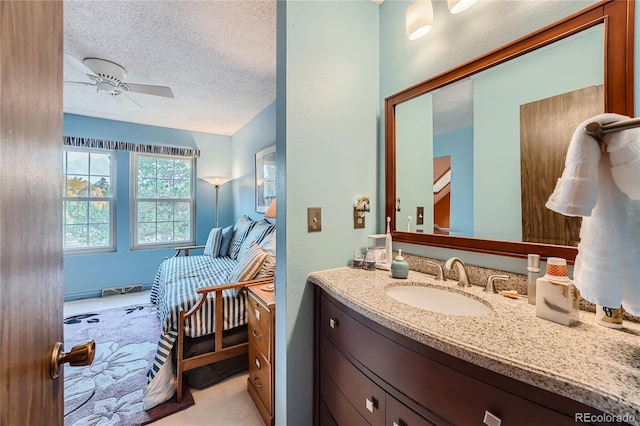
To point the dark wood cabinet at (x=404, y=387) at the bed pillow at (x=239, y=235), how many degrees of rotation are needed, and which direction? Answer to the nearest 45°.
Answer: approximately 90° to its right

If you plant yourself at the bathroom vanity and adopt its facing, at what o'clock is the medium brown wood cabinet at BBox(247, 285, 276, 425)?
The medium brown wood cabinet is roughly at 2 o'clock from the bathroom vanity.

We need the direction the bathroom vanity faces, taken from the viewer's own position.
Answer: facing the viewer and to the left of the viewer

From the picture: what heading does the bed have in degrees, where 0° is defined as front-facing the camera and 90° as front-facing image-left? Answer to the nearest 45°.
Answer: approximately 90°

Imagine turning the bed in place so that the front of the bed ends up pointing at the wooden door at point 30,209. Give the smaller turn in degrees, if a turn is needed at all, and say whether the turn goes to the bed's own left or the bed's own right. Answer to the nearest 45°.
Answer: approximately 90° to the bed's own left

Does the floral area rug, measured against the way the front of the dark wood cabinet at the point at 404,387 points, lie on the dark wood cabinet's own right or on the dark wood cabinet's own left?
on the dark wood cabinet's own right

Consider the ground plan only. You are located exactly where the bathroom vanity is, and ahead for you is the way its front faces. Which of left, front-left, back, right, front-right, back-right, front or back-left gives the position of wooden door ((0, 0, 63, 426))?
front

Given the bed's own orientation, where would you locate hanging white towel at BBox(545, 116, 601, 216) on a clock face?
The hanging white towel is roughly at 8 o'clock from the bed.

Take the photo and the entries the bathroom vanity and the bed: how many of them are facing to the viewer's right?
0

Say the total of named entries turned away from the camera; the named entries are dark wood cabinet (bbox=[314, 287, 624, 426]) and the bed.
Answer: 0
